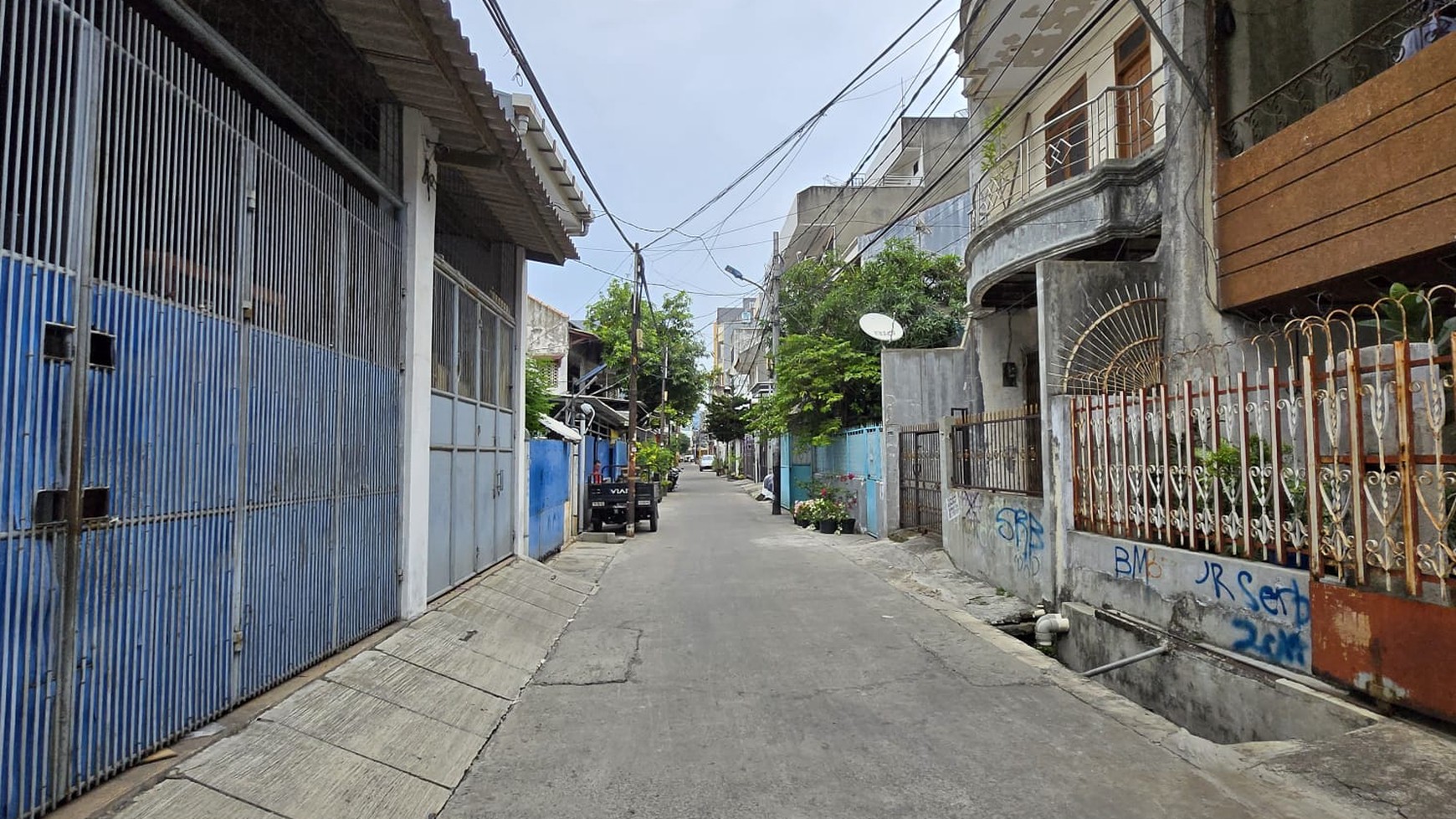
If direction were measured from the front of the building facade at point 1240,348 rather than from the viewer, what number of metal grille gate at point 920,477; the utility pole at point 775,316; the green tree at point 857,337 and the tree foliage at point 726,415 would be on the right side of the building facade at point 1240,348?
4

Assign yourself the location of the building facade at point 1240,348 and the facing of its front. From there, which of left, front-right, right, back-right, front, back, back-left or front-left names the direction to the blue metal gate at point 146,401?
front

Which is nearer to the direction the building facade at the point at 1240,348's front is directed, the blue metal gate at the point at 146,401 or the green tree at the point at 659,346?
the blue metal gate

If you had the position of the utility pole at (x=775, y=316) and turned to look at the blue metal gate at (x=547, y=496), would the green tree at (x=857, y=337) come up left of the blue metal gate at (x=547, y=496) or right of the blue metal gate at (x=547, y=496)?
left

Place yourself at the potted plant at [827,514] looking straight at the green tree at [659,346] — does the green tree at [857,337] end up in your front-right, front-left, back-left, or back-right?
front-right

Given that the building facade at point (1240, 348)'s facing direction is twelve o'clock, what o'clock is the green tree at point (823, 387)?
The green tree is roughly at 3 o'clock from the building facade.

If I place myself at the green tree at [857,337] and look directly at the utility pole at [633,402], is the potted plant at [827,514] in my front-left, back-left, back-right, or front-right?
front-left

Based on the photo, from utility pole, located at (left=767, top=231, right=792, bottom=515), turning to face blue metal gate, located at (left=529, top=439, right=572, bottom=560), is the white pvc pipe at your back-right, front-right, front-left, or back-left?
front-left

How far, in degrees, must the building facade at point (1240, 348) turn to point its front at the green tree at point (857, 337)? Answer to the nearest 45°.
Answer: approximately 90° to its right

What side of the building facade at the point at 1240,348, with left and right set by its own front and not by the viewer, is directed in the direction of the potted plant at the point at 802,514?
right

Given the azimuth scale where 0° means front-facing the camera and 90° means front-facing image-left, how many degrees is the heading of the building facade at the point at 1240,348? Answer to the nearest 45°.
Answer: approximately 45°

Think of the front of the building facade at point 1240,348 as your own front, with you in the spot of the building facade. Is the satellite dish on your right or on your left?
on your right

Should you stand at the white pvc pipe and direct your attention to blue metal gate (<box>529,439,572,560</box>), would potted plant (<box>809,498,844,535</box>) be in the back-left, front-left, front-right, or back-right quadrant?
front-right

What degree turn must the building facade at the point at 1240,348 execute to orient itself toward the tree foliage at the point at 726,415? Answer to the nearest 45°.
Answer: approximately 90° to its right

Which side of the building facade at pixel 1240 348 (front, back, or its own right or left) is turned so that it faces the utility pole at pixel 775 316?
right

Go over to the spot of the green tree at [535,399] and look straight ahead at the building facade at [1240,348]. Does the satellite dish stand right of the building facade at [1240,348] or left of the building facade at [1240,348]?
left

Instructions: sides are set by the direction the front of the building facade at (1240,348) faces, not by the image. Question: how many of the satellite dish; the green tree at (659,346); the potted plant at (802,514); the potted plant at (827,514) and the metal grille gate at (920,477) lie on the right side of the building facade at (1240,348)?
5

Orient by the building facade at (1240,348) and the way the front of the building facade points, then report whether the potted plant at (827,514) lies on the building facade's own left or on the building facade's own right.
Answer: on the building facade's own right
